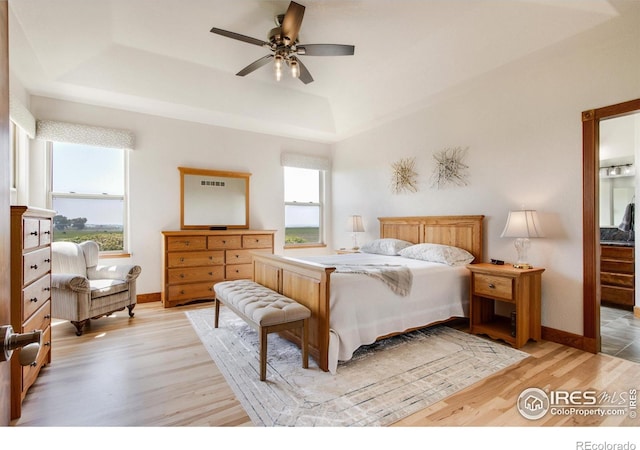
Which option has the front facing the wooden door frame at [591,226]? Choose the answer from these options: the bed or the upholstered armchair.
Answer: the upholstered armchair

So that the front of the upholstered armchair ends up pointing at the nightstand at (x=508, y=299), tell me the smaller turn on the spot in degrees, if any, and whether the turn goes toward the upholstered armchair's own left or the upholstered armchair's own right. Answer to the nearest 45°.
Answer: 0° — it already faces it

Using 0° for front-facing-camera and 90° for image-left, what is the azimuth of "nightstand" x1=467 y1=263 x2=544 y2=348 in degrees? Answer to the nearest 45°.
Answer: approximately 45°

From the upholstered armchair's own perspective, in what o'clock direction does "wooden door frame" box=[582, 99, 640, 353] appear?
The wooden door frame is roughly at 12 o'clock from the upholstered armchair.

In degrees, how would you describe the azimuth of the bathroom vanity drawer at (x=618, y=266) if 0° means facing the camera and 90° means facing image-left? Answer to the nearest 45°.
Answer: approximately 45°
